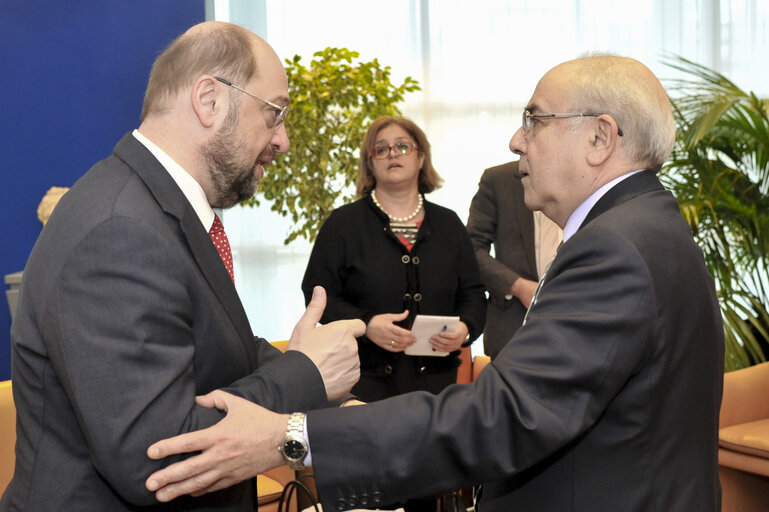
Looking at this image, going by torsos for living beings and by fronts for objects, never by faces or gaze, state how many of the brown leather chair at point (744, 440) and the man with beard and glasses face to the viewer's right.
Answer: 1

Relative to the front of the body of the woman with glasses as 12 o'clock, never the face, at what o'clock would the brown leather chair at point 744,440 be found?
The brown leather chair is roughly at 9 o'clock from the woman with glasses.

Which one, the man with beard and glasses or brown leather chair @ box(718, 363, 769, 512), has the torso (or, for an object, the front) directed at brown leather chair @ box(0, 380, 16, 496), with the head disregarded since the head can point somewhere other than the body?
brown leather chair @ box(718, 363, 769, 512)

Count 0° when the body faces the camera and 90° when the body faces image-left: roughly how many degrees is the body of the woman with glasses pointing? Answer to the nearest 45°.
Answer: approximately 0°

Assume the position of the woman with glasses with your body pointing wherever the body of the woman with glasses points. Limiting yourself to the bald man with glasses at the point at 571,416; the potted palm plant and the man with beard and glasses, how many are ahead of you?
2

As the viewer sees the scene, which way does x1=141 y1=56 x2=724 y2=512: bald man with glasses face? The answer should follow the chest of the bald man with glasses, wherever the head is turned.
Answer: to the viewer's left

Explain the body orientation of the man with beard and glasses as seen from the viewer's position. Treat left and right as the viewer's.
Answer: facing to the right of the viewer

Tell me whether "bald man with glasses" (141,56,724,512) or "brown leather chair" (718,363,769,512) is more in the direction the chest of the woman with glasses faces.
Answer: the bald man with glasses

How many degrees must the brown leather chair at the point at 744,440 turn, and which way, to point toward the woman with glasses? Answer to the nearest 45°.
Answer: approximately 45° to its right
